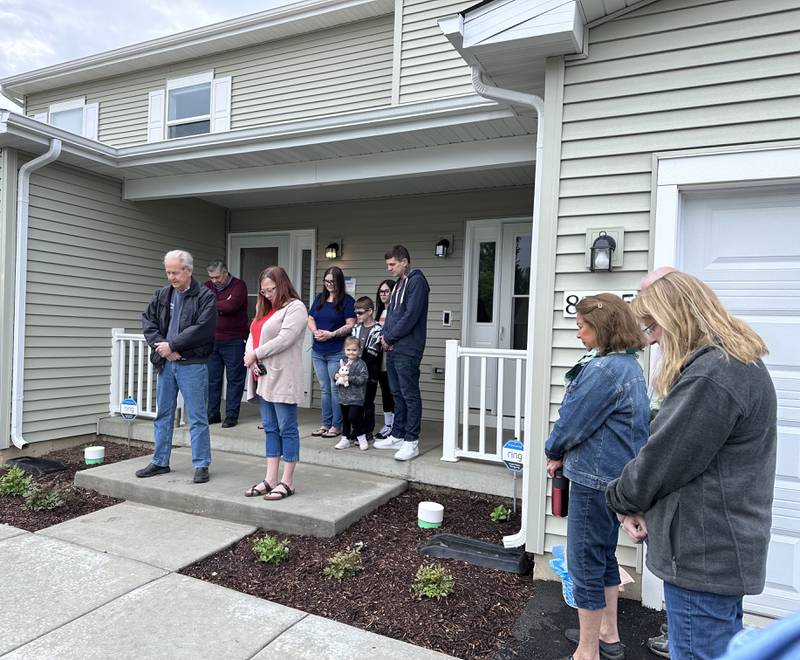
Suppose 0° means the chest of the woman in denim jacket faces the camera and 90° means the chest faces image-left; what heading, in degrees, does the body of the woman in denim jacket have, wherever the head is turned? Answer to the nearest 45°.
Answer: approximately 90°

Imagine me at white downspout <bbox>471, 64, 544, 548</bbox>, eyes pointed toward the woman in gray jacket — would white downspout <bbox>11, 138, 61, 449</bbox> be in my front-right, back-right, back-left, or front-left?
back-right

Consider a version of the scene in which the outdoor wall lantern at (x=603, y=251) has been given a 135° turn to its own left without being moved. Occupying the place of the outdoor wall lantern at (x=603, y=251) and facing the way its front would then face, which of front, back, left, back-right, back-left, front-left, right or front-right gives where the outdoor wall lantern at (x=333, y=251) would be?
back-left

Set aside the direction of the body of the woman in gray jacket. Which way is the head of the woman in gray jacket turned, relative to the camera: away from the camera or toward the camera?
away from the camera

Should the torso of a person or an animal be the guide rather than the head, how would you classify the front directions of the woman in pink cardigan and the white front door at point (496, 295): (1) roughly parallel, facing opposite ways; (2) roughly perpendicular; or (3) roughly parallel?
roughly parallel

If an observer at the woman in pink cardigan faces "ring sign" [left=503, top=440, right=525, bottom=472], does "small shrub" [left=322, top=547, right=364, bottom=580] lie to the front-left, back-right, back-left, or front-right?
front-right

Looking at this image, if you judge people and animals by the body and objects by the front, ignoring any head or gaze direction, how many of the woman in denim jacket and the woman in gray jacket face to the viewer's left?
2

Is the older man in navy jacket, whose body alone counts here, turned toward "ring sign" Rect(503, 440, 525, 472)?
no

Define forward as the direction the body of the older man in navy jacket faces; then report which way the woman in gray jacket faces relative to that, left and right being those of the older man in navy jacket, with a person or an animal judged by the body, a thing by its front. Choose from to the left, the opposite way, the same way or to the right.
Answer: to the right

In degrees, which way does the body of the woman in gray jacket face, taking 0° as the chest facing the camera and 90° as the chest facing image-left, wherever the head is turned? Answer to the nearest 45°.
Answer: approximately 90°

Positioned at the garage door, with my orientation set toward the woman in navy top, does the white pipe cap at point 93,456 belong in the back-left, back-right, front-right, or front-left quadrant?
front-left

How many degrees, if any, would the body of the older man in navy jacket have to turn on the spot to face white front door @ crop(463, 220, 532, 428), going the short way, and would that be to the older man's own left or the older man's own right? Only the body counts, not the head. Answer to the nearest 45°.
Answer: approximately 135° to the older man's own left

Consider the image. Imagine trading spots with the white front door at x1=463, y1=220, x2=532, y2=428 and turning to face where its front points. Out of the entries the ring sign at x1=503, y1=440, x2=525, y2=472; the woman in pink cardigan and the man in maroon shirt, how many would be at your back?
0

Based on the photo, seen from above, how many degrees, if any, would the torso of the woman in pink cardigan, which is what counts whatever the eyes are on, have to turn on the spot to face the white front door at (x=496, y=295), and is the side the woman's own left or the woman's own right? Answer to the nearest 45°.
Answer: approximately 180°

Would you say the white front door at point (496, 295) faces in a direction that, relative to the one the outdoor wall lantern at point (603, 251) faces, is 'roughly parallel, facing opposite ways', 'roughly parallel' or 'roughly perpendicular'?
roughly parallel

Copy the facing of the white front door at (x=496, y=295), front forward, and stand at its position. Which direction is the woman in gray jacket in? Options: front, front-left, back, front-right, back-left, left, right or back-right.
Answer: front-left

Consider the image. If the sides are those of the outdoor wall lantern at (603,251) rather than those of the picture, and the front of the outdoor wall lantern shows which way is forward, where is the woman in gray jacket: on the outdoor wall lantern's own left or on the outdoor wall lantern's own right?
on the outdoor wall lantern's own left
